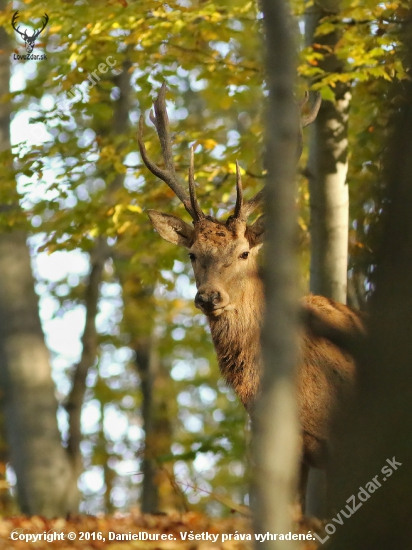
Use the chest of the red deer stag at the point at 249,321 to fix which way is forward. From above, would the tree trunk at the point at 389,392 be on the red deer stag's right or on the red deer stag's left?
on the red deer stag's left

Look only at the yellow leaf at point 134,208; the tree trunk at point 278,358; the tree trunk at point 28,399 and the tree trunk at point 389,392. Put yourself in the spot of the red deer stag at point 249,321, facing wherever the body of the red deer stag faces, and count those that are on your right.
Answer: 2

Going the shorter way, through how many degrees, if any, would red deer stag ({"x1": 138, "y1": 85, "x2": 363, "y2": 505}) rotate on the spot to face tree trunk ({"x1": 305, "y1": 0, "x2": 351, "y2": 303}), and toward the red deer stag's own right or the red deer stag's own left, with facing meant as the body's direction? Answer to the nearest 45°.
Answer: approximately 180°

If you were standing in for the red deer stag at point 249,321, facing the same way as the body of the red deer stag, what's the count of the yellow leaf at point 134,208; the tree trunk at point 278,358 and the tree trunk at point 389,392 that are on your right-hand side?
1

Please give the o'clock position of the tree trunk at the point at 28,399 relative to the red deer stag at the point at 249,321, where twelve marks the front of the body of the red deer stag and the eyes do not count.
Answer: The tree trunk is roughly at 3 o'clock from the red deer stag.

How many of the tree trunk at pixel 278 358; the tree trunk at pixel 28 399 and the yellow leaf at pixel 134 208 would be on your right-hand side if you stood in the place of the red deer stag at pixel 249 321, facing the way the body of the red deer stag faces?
2

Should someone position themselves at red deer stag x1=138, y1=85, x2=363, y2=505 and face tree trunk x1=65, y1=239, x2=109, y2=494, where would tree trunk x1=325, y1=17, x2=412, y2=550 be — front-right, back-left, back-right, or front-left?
back-left

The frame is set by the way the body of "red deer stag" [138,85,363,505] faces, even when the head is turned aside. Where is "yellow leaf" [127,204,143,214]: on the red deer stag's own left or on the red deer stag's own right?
on the red deer stag's own right

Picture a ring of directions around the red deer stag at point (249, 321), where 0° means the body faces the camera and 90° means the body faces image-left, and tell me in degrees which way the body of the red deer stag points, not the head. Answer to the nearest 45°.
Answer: approximately 45°

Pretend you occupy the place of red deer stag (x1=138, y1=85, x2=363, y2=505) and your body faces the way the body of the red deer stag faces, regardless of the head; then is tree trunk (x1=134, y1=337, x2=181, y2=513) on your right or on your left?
on your right
